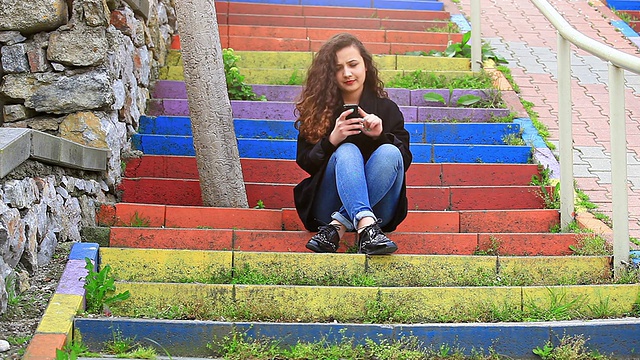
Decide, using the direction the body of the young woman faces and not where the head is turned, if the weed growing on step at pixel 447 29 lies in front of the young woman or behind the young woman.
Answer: behind

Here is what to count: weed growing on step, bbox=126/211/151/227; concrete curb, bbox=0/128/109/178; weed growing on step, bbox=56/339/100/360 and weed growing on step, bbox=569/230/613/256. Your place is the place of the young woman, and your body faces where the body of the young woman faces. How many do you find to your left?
1

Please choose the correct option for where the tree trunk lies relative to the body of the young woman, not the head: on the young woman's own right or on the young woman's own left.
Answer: on the young woman's own right

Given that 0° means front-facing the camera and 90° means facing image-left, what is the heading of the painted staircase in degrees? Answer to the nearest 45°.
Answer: approximately 0°

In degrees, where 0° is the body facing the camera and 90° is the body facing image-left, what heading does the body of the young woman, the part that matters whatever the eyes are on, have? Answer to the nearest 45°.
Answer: approximately 0°

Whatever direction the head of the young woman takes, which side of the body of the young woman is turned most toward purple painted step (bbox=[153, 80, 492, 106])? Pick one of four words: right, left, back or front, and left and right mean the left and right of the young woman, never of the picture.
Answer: back

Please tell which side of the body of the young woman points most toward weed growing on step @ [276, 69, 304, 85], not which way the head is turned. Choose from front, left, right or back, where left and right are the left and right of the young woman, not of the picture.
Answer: back
